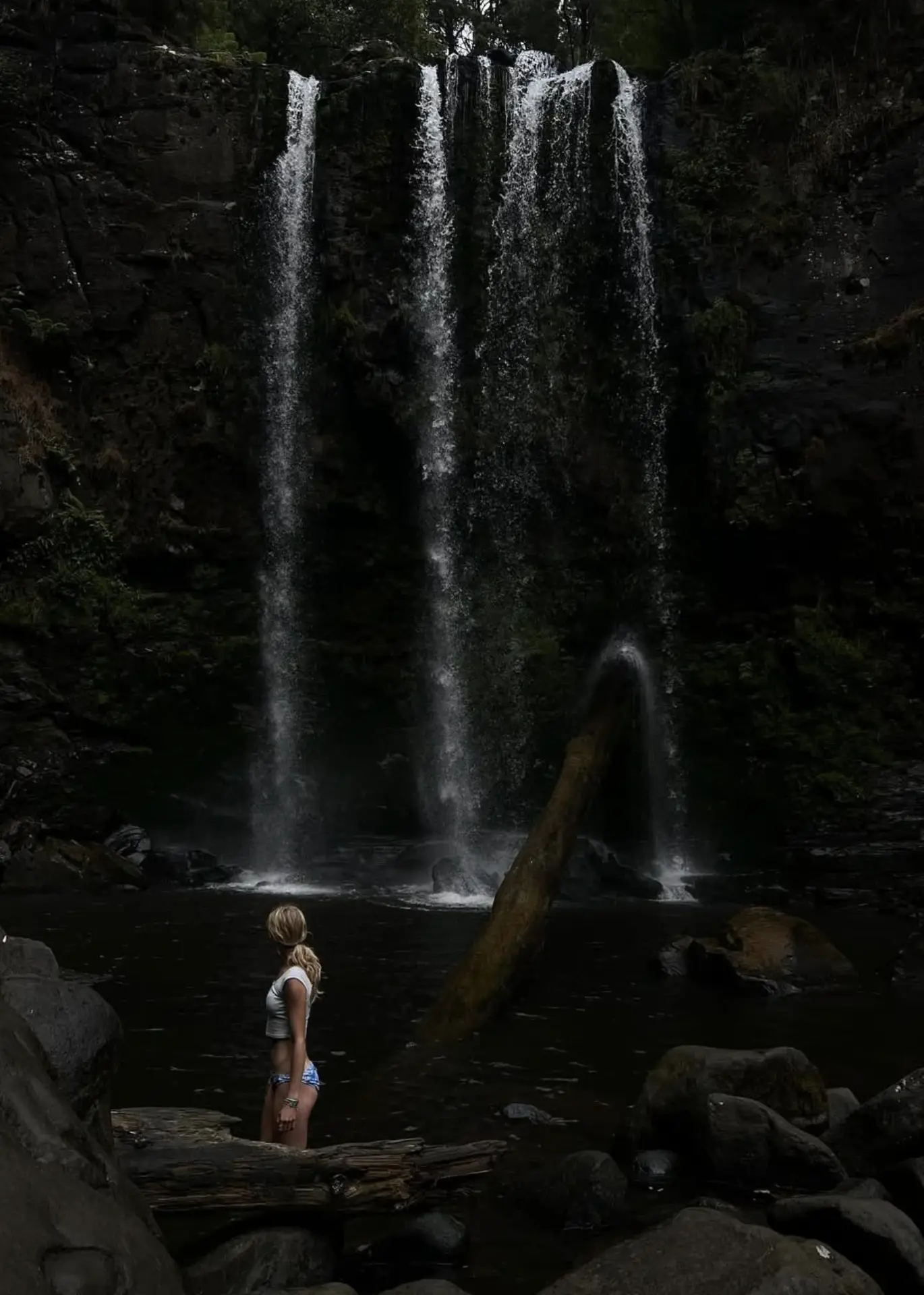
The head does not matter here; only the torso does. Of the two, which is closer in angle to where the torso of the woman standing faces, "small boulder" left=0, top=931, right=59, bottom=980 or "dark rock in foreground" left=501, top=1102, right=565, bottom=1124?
the small boulder

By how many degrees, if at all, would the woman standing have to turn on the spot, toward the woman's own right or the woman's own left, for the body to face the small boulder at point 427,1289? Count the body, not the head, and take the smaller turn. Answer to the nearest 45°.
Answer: approximately 135° to the woman's own left

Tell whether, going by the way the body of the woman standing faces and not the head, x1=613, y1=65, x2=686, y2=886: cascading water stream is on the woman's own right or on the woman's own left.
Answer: on the woman's own right

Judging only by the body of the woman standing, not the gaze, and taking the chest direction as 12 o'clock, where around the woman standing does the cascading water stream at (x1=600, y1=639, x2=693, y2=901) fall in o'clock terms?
The cascading water stream is roughly at 4 o'clock from the woman standing.

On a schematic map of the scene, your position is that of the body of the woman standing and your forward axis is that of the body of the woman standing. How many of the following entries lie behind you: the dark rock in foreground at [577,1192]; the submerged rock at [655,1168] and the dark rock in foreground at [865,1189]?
3

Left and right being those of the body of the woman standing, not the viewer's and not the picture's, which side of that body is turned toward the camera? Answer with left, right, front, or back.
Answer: left

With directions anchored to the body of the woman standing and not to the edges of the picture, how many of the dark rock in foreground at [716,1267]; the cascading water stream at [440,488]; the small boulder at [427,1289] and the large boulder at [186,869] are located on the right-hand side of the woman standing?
2

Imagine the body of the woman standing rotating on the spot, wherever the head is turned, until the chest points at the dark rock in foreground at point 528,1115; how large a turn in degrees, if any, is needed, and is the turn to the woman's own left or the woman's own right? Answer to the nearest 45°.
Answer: approximately 135° to the woman's own right

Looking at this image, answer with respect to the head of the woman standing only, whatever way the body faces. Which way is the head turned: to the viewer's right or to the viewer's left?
to the viewer's left
